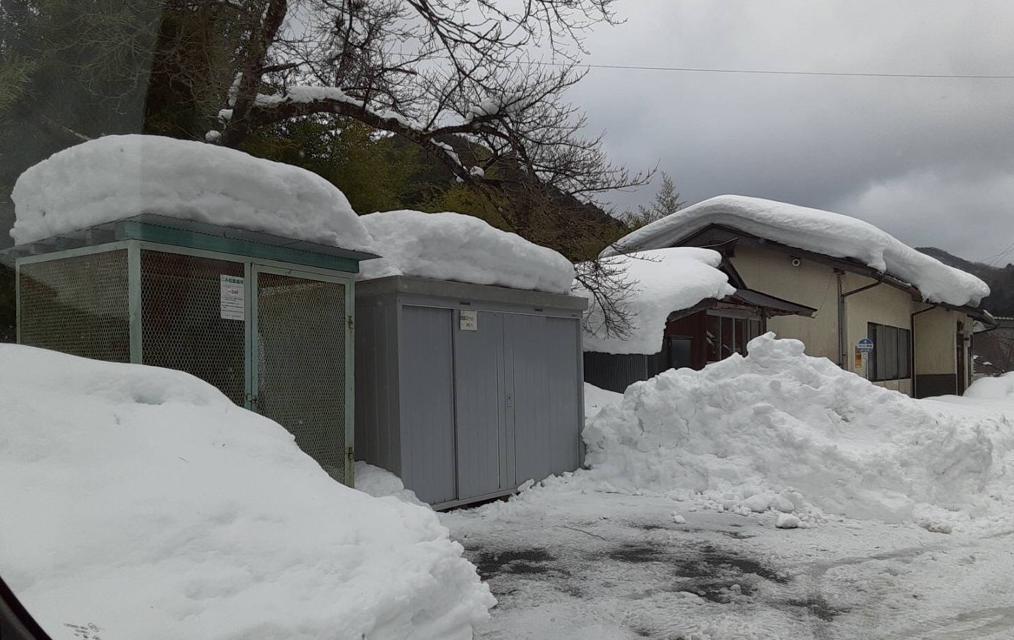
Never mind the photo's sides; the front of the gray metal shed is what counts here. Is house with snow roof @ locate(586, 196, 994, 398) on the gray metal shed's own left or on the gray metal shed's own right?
on the gray metal shed's own left

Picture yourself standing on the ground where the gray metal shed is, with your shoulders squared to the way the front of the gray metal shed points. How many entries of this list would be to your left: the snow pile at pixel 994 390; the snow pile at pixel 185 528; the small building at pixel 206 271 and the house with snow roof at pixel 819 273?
2

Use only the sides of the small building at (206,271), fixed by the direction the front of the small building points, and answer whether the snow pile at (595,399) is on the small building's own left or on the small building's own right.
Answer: on the small building's own left

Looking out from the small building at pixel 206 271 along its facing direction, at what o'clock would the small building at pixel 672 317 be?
the small building at pixel 672 317 is roughly at 9 o'clock from the small building at pixel 206 271.

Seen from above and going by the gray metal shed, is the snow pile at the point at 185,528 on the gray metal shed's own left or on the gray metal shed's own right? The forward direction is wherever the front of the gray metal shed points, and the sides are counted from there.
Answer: on the gray metal shed's own right

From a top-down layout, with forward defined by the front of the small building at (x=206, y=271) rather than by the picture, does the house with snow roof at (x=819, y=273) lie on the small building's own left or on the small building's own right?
on the small building's own left

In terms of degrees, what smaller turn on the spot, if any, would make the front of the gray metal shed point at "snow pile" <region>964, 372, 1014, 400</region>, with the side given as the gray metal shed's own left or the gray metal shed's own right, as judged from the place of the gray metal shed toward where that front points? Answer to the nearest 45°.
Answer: approximately 90° to the gray metal shed's own left

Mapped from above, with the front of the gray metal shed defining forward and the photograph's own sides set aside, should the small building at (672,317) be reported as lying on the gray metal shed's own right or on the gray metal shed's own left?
on the gray metal shed's own left
